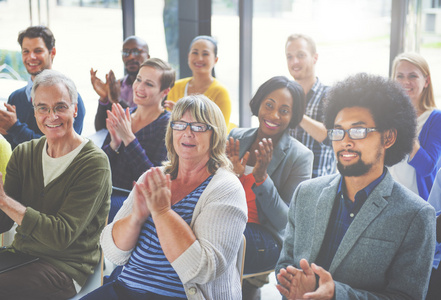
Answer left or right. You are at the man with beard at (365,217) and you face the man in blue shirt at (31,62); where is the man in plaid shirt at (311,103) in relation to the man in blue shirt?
right

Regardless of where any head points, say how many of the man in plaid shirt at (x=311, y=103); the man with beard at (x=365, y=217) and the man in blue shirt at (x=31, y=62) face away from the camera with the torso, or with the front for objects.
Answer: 0

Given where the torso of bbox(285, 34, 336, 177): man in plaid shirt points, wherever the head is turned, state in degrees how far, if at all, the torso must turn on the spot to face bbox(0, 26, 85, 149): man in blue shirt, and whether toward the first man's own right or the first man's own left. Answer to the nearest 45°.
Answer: approximately 45° to the first man's own right

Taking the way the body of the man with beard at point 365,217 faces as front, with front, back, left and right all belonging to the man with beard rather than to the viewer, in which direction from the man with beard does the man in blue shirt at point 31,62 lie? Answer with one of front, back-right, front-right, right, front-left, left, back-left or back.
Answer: right

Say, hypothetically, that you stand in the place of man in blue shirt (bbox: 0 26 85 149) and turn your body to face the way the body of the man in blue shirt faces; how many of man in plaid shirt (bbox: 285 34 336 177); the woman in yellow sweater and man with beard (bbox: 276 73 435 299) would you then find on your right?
0

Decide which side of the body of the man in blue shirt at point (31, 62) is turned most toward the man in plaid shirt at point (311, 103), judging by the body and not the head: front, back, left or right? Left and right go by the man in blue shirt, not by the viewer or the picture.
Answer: left

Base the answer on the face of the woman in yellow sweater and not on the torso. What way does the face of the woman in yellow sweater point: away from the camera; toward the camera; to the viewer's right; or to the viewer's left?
toward the camera

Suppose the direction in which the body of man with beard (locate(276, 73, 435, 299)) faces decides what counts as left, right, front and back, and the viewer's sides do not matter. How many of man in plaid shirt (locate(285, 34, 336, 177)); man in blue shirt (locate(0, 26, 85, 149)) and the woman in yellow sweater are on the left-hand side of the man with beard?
0

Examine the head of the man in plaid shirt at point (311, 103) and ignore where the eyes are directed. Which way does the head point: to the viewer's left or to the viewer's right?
to the viewer's left

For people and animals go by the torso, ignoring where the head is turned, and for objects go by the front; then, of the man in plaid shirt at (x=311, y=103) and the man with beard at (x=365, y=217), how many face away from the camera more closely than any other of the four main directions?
0

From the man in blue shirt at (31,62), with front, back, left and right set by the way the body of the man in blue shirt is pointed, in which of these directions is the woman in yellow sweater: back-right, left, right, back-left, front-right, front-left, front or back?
back-left

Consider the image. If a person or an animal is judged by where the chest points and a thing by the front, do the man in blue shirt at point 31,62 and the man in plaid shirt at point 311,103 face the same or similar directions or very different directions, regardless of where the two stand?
same or similar directions

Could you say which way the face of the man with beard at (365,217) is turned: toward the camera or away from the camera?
toward the camera

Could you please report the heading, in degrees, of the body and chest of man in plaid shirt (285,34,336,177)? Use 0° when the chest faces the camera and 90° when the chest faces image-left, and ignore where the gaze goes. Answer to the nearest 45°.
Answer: approximately 45°
